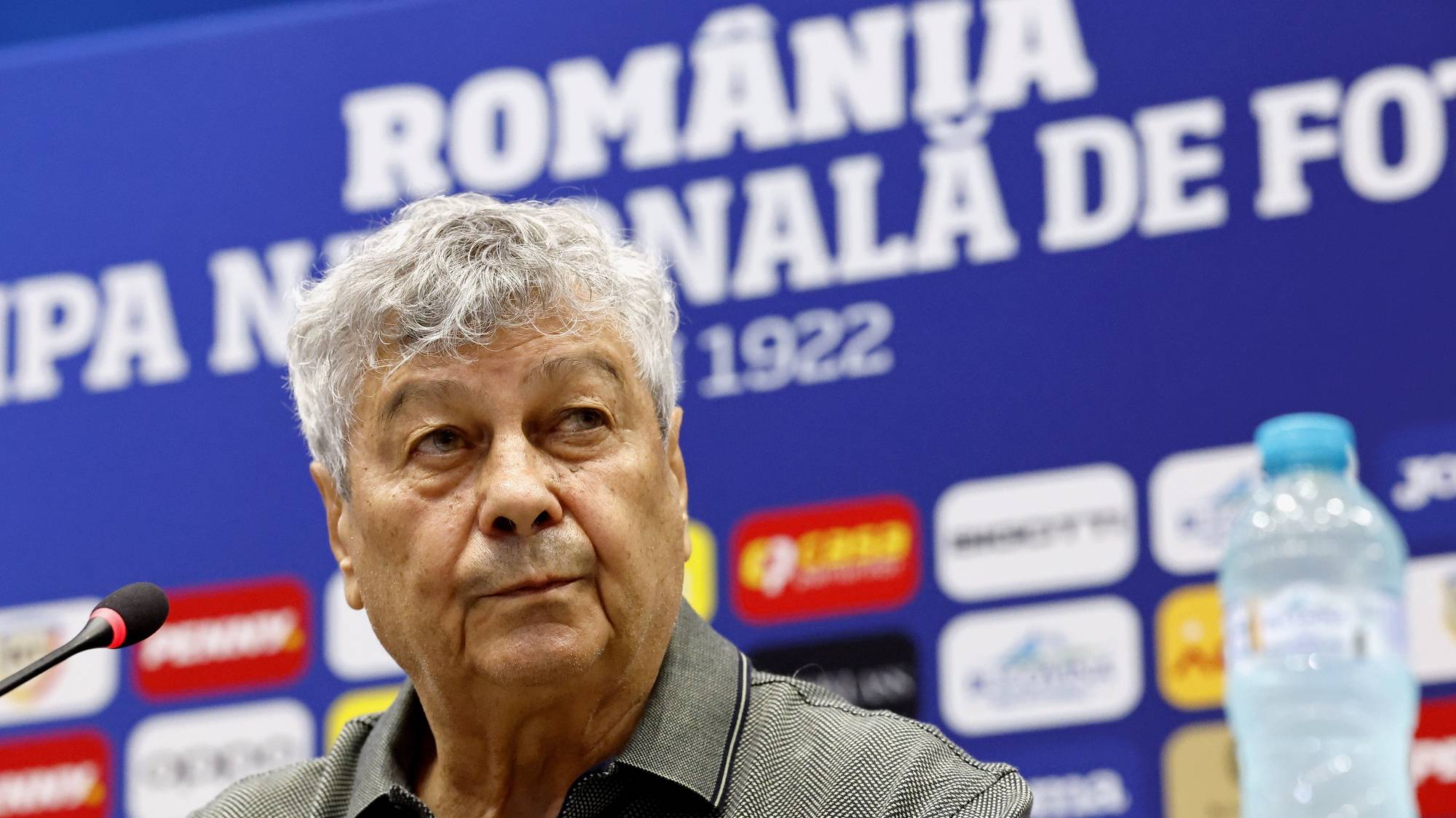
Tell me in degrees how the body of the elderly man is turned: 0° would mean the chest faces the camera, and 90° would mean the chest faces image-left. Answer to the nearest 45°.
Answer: approximately 0°
